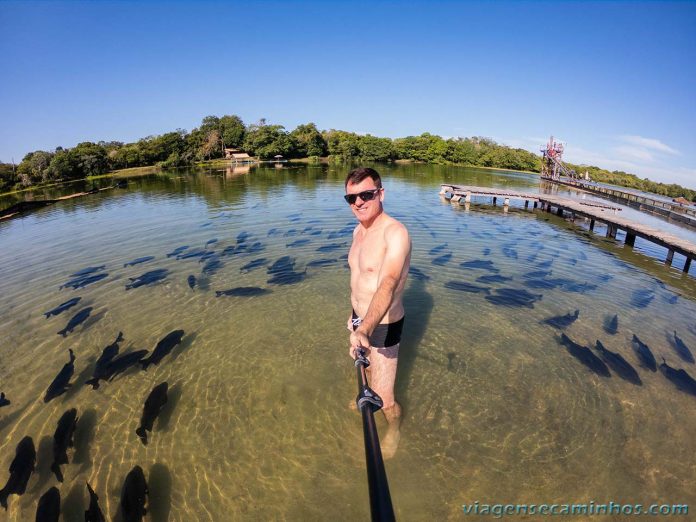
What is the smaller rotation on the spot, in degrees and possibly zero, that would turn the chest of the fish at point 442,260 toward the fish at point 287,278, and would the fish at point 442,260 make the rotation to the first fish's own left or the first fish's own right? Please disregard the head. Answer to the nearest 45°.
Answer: approximately 45° to the first fish's own left

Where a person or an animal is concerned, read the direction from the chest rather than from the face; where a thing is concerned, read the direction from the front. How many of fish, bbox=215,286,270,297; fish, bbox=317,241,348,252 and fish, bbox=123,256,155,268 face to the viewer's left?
0

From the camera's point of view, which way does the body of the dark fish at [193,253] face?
to the viewer's right

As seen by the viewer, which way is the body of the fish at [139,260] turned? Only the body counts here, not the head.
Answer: to the viewer's right

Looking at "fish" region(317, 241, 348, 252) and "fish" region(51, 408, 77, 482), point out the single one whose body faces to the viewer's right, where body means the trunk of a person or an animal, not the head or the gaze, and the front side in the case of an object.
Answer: "fish" region(317, 241, 348, 252)

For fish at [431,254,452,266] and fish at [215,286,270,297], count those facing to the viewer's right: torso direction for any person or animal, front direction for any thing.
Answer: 1

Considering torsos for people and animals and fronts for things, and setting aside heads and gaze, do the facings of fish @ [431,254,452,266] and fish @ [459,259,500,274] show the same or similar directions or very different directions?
same or similar directions

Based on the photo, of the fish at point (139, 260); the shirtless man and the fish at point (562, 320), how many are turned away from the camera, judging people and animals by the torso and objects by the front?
0

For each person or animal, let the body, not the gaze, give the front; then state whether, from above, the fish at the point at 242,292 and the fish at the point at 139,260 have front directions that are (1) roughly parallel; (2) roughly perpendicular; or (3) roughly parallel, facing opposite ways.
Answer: roughly parallel

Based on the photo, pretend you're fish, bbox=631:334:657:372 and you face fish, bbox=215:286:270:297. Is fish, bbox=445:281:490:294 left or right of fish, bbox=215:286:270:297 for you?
right

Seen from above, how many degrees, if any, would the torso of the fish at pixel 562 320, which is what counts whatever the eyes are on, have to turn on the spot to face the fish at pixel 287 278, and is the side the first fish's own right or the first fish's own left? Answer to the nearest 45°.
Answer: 0° — it already faces it

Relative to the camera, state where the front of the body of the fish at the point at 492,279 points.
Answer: to the viewer's left

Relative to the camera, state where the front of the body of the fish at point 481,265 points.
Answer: to the viewer's left

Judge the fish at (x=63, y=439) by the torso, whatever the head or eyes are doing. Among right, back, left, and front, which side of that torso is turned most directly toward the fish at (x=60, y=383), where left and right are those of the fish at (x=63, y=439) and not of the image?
front

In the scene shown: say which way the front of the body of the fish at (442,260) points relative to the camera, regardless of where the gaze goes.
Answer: to the viewer's left

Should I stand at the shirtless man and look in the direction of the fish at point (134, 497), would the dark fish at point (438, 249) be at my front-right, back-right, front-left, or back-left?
back-right

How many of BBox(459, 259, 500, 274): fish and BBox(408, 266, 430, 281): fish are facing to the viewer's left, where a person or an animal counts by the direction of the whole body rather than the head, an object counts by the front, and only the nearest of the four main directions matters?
2
